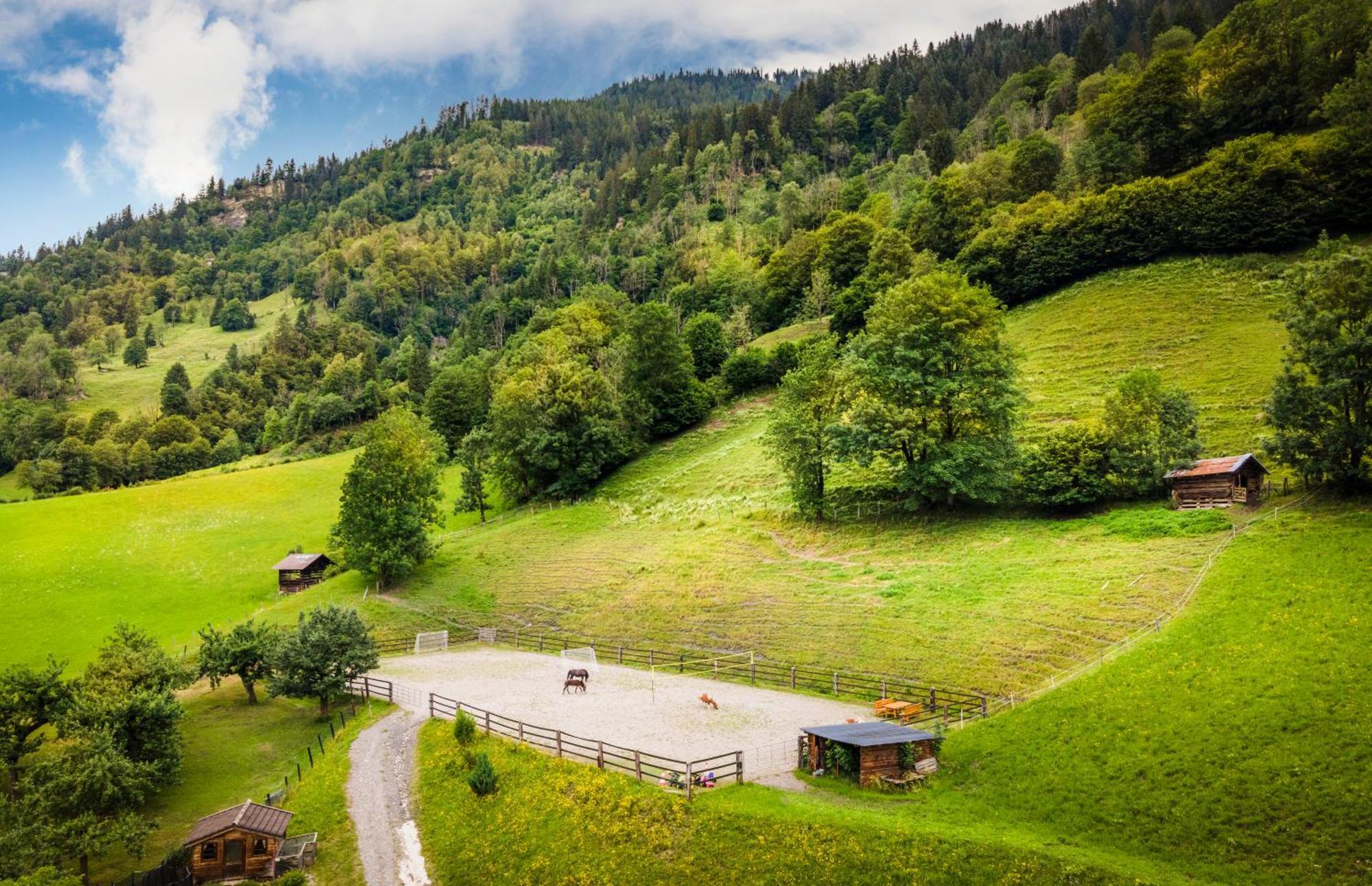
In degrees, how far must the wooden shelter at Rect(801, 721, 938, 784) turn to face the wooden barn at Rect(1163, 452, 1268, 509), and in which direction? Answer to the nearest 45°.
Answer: approximately 180°

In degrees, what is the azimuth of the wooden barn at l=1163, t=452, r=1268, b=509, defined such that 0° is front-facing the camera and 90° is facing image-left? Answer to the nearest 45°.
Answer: approximately 315°

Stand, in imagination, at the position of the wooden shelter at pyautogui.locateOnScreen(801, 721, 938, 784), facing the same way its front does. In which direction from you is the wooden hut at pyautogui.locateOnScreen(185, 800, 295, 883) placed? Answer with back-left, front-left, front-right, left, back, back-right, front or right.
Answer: front-right

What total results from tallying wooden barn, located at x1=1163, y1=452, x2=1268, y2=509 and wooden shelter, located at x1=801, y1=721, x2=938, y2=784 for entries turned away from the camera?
0

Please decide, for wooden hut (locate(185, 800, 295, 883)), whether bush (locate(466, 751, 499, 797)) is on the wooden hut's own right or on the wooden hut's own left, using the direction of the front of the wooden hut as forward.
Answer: on the wooden hut's own left

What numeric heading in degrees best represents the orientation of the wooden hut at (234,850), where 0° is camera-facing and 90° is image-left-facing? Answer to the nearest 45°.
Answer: approximately 0°

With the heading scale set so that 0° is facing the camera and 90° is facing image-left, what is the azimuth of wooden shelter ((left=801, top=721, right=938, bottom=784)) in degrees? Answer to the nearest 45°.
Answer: approximately 45°

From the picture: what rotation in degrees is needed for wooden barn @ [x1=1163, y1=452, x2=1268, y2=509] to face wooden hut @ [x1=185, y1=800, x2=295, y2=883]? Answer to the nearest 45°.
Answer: approximately 90° to its right

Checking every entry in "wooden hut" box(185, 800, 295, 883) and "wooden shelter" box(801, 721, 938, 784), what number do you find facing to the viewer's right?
0

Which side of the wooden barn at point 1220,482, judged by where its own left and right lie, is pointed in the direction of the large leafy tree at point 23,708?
right
